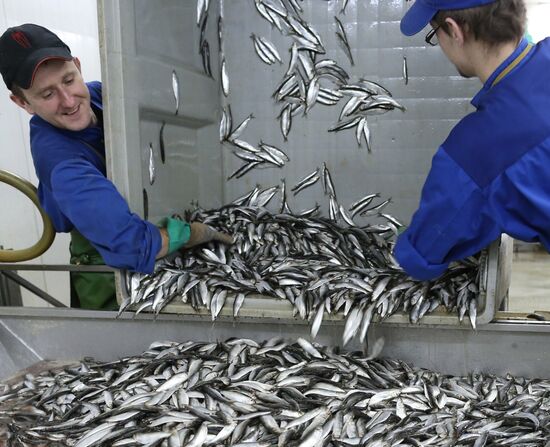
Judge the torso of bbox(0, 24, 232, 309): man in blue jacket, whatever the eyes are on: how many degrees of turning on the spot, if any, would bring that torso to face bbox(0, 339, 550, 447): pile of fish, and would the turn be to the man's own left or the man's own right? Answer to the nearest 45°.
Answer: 0° — they already face it

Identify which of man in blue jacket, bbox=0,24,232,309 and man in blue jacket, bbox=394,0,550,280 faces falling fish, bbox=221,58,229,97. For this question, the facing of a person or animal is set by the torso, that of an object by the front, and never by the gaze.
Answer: man in blue jacket, bbox=394,0,550,280

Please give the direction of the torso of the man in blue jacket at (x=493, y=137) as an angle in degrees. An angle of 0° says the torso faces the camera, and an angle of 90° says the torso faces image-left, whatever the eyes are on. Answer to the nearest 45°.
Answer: approximately 135°

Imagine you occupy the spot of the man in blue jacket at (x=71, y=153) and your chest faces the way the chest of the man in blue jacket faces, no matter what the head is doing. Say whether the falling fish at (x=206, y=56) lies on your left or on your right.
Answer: on your left

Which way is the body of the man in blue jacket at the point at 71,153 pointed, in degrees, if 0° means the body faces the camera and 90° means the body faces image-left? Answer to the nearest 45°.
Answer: approximately 315°

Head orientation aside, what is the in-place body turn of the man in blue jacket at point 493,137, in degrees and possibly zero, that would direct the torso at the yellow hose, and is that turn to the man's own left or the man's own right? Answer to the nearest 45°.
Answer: approximately 45° to the man's own left

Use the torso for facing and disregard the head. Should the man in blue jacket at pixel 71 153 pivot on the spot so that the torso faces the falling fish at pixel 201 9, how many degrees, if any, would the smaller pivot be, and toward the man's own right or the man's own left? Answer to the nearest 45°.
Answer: approximately 90° to the man's own left

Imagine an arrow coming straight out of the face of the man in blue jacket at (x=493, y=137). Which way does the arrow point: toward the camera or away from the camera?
away from the camera

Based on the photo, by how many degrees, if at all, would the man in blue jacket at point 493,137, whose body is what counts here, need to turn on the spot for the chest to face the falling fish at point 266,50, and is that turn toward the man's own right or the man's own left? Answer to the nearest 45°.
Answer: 0° — they already face it
